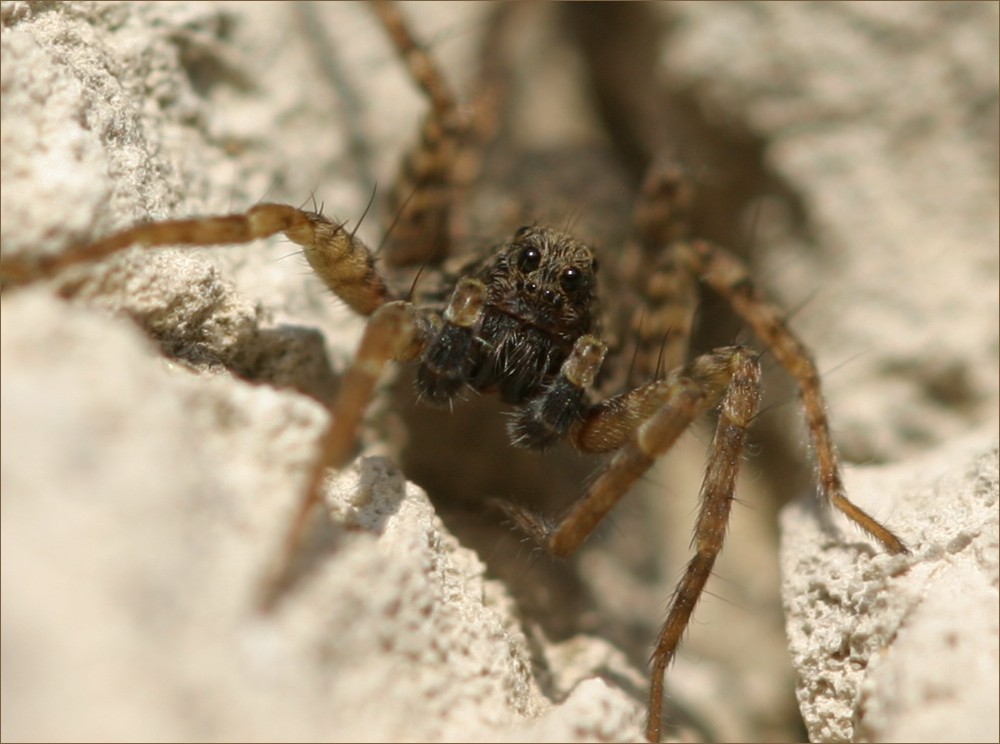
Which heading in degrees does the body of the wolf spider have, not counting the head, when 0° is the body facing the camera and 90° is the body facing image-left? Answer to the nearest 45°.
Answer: approximately 0°
